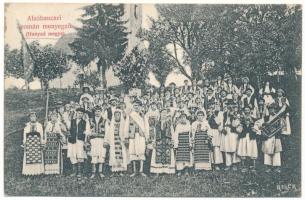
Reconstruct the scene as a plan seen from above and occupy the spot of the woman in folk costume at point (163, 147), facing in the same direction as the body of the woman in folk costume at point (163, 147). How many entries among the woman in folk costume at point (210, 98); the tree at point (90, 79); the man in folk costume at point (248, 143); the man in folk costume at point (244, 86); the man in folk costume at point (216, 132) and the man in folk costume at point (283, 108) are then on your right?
1

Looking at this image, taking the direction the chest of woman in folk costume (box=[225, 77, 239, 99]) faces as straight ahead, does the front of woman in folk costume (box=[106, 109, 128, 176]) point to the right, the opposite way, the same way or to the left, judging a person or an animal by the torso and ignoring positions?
the same way

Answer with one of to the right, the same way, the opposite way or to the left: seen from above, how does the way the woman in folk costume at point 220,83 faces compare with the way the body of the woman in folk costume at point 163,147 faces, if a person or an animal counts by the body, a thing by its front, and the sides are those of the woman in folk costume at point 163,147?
the same way

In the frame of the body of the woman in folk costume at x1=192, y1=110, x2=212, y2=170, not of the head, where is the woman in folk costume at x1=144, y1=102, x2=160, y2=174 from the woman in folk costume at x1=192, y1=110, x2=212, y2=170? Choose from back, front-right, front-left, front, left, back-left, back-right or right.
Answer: right

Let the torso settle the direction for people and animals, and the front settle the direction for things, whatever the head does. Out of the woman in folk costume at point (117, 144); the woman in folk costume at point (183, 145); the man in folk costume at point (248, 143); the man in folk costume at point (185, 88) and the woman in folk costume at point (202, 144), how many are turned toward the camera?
5

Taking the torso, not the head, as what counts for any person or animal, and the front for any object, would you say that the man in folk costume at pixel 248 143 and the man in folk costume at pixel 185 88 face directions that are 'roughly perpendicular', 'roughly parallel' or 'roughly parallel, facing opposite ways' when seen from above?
roughly parallel

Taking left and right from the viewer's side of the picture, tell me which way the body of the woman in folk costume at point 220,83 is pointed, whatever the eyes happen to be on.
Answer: facing the viewer

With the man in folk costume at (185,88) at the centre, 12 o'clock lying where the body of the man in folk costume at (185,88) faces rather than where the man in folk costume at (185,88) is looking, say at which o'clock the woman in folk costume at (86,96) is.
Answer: the woman in folk costume at (86,96) is roughly at 3 o'clock from the man in folk costume at (185,88).

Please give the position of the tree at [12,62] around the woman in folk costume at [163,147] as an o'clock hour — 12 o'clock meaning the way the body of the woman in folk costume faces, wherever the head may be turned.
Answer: The tree is roughly at 5 o'clock from the woman in folk costume.

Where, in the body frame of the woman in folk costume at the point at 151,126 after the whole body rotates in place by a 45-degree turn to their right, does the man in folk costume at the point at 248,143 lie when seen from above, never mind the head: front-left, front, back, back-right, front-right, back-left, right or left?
back-left

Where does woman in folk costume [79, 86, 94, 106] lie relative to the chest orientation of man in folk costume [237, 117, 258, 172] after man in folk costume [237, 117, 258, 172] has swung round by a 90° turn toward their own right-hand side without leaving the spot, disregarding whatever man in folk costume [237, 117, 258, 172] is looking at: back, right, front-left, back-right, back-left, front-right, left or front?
front

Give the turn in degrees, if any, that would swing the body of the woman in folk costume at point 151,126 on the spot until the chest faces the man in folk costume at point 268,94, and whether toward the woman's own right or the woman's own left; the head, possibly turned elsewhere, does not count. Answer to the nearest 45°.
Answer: approximately 90° to the woman's own left

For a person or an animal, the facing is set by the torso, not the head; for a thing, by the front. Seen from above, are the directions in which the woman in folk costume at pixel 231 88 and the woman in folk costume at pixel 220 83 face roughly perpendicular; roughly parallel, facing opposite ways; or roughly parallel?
roughly parallel

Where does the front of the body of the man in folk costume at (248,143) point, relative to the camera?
toward the camera

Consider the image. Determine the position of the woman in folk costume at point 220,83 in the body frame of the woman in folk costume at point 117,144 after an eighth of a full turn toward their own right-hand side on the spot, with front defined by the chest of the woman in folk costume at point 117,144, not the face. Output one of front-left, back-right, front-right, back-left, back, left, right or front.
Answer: back-left

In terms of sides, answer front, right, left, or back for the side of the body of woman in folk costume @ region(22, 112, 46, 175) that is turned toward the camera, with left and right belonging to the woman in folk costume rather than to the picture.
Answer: front
